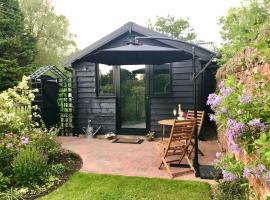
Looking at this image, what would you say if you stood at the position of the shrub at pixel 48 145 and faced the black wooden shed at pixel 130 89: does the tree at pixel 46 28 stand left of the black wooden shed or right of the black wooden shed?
left

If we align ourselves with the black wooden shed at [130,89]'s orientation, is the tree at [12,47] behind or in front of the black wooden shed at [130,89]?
behind

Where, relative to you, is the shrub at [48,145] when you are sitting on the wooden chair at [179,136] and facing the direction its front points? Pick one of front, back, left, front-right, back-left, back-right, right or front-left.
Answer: front-left

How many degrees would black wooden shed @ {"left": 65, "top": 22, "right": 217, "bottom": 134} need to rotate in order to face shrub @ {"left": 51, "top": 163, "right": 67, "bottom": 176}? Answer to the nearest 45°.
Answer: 0° — it already faces it

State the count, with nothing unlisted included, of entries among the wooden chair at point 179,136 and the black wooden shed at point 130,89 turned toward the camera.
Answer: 1

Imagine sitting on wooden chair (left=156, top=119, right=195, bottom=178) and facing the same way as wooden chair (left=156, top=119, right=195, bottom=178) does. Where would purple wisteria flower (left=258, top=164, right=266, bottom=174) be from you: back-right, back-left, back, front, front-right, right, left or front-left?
back-left

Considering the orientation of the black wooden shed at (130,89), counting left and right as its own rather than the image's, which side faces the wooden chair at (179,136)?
front

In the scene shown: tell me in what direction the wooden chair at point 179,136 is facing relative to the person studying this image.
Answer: facing away from the viewer and to the left of the viewer

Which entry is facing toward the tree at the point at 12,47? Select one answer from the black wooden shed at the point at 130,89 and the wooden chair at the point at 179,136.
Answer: the wooden chair

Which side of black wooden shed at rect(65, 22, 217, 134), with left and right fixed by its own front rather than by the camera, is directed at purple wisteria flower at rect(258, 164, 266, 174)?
front

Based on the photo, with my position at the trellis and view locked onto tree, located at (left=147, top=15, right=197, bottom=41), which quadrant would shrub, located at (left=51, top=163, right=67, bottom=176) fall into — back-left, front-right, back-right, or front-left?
back-right

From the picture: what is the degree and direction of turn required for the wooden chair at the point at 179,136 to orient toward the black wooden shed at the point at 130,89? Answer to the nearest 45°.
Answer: approximately 45° to its right

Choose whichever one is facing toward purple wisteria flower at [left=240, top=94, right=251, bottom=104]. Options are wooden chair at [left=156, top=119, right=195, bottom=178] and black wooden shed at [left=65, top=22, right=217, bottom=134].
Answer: the black wooden shed

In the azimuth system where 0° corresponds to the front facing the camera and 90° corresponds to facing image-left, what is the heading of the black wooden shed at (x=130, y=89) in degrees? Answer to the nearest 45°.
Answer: approximately 0°

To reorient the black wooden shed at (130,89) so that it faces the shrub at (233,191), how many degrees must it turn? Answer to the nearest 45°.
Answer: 0° — it already faces it

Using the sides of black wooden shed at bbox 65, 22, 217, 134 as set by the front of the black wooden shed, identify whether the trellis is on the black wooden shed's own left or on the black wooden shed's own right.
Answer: on the black wooden shed's own right
